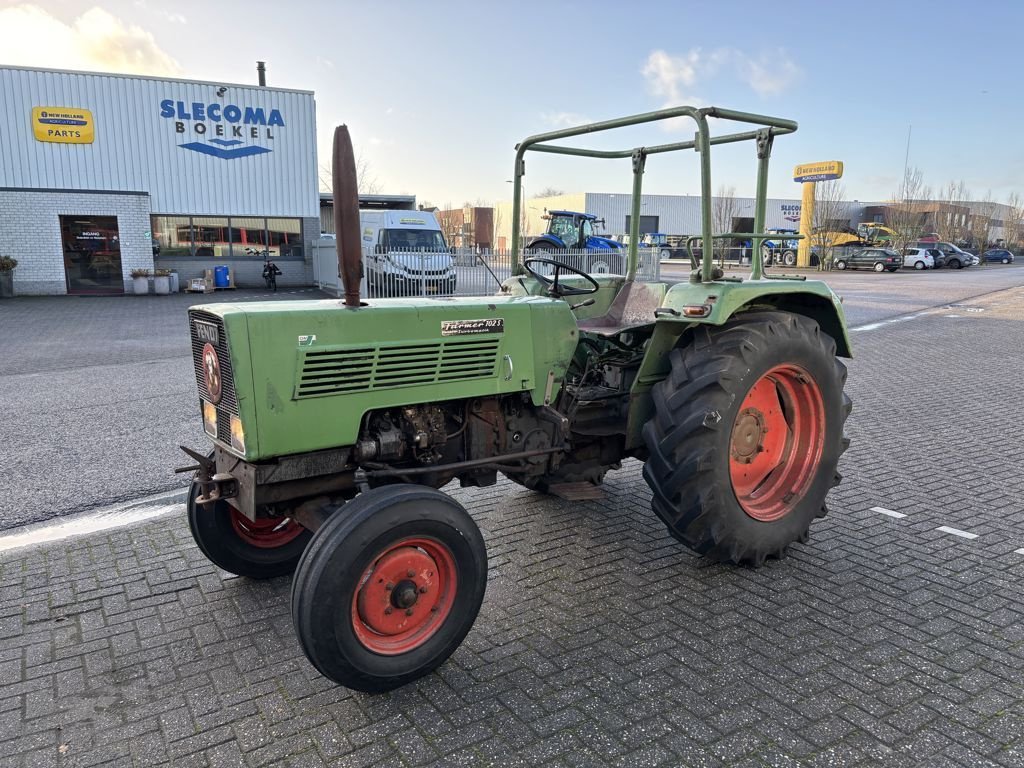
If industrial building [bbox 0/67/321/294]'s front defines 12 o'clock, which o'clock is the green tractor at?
The green tractor is roughly at 12 o'clock from the industrial building.

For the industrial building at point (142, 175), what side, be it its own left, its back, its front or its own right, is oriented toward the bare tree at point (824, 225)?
left

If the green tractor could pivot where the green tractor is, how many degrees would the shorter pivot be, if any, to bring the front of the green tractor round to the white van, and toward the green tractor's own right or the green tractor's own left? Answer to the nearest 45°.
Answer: approximately 135° to the green tractor's own right

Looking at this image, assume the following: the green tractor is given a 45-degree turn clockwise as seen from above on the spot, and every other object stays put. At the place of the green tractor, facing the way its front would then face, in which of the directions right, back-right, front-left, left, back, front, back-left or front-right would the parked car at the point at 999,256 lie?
back-right

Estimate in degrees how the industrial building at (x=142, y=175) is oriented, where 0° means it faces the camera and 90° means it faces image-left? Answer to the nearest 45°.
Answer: approximately 0°

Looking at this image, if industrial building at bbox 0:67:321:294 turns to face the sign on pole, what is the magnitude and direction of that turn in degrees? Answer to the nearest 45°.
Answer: approximately 90° to its left

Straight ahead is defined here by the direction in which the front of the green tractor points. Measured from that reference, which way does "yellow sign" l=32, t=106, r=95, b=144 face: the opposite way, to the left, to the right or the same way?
to the left

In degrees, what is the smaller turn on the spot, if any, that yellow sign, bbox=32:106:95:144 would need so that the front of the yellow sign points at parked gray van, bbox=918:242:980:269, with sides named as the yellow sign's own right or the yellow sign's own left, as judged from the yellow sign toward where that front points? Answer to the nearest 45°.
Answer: approximately 90° to the yellow sign's own left

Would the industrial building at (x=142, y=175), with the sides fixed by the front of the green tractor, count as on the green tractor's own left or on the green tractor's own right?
on the green tractor's own right

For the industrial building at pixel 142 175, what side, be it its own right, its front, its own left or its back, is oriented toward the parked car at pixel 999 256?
left
